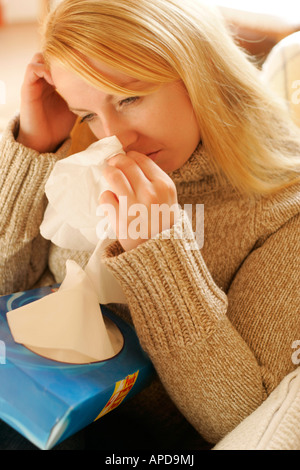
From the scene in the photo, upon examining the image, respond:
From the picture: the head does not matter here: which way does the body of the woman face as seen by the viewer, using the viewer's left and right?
facing the viewer and to the left of the viewer

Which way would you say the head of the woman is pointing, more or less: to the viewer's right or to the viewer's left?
to the viewer's left
